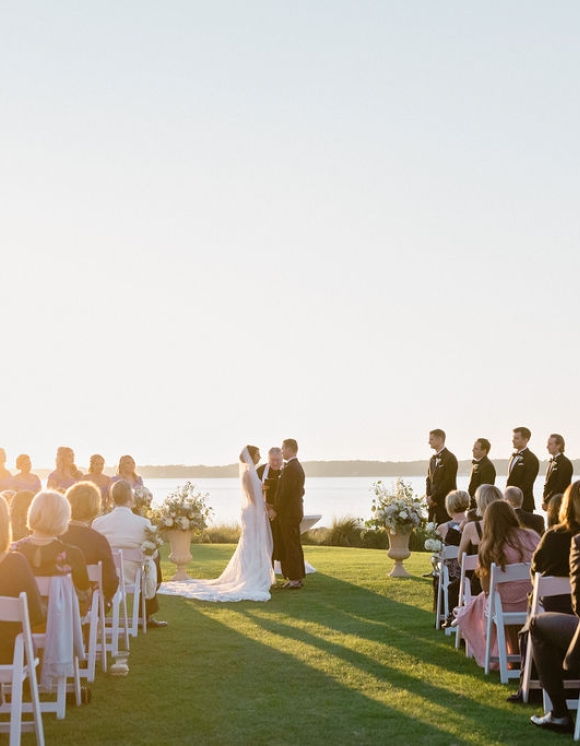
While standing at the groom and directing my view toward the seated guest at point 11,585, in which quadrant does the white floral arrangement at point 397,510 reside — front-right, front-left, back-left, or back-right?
back-left

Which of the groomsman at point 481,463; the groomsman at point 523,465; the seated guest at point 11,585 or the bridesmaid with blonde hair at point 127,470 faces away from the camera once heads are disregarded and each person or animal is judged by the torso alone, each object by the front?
the seated guest

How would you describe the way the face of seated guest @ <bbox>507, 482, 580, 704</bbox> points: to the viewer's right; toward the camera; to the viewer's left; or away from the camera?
away from the camera

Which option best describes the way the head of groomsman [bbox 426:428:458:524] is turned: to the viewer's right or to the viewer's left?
to the viewer's left

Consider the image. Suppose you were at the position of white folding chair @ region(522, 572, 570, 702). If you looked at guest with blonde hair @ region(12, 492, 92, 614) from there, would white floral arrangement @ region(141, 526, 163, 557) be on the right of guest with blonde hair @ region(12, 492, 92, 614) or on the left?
right

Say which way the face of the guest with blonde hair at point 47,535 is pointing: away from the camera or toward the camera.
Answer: away from the camera

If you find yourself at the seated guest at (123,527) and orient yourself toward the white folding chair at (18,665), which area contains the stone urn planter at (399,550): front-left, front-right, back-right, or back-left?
back-left

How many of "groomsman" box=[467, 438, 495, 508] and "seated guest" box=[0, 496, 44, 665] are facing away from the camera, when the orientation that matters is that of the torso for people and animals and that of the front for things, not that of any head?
1

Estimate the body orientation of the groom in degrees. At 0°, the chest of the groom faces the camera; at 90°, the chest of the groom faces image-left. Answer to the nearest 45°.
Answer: approximately 90°

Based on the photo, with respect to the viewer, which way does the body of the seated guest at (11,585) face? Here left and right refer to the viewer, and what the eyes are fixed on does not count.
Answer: facing away from the viewer

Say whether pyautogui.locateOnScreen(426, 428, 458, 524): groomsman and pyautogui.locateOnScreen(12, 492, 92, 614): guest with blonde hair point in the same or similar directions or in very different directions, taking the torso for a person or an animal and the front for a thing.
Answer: very different directions

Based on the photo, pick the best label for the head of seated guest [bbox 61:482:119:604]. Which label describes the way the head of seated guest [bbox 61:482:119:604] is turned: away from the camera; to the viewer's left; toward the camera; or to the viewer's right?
away from the camera

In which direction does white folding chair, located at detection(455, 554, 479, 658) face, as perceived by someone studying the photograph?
facing away from the viewer and to the left of the viewer

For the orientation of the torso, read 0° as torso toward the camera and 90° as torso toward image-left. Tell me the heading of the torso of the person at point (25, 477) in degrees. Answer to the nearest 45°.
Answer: approximately 315°

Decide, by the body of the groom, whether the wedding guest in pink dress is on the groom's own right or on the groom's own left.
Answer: on the groom's own left
